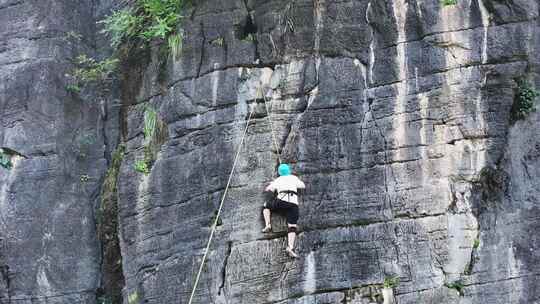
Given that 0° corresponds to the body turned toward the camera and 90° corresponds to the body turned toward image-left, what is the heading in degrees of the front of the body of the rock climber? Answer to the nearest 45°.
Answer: approximately 180°
